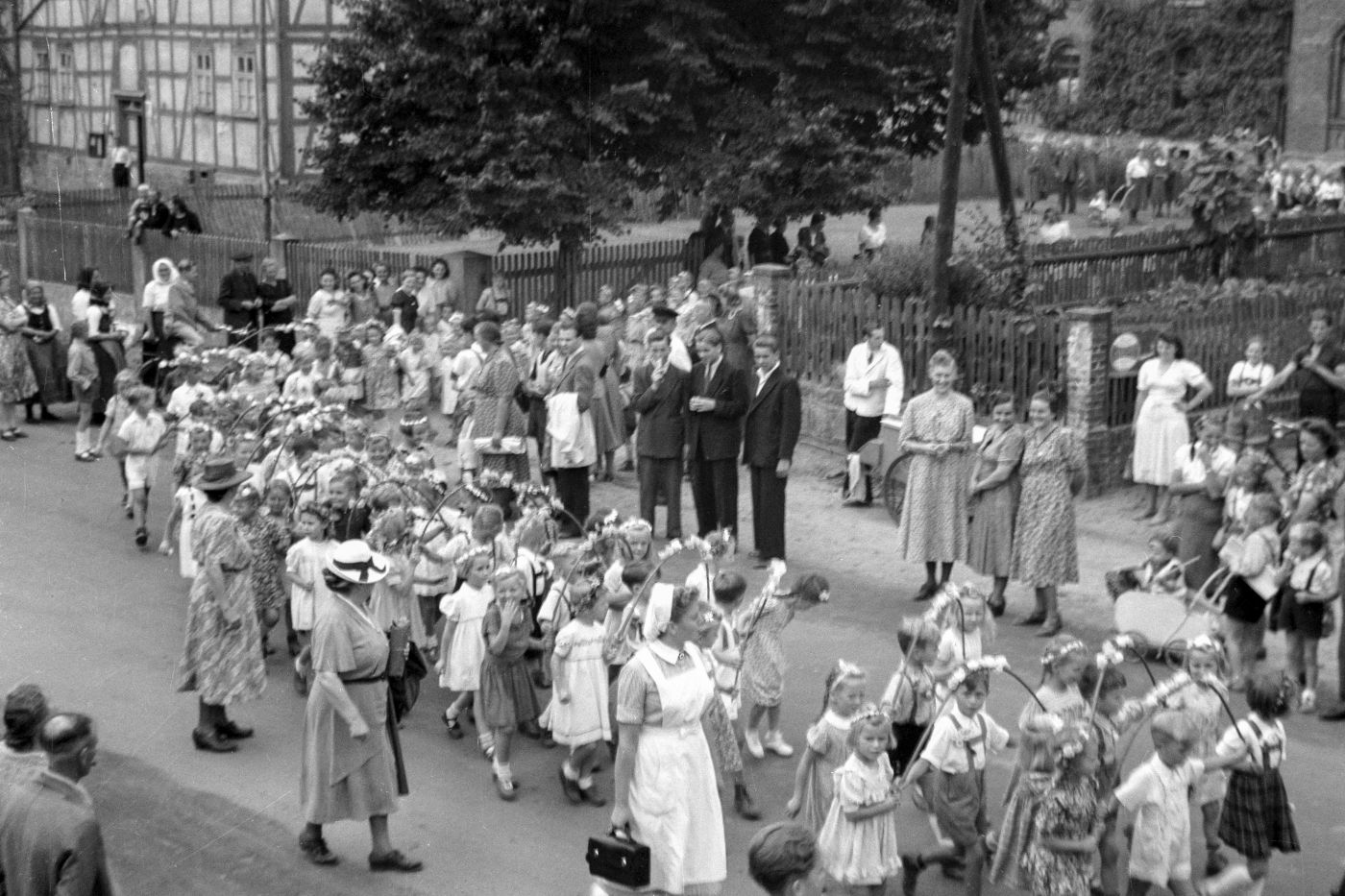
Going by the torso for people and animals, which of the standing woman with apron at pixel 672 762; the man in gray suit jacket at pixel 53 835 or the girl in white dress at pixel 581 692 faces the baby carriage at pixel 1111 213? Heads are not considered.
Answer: the man in gray suit jacket

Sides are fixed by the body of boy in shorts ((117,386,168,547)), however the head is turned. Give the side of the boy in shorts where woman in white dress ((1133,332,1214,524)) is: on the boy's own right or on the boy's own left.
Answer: on the boy's own left

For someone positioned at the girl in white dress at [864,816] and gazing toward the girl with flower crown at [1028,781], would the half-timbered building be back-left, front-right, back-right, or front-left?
back-left

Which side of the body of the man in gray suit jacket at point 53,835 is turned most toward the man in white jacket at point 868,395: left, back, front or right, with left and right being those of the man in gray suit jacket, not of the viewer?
front

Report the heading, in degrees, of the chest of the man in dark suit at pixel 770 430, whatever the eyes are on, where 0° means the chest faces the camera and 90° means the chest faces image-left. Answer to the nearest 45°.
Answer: approximately 45°

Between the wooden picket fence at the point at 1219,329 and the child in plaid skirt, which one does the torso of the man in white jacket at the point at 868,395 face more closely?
the child in plaid skirt

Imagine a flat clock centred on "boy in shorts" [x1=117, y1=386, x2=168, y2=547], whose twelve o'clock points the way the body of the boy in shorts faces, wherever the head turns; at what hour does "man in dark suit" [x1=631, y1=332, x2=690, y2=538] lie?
The man in dark suit is roughly at 10 o'clock from the boy in shorts.

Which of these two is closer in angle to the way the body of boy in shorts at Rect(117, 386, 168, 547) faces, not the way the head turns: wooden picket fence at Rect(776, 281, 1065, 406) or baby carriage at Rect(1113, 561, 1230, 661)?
the baby carriage

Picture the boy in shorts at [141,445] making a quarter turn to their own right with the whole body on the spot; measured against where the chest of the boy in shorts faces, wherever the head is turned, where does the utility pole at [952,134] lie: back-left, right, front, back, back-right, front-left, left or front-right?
back

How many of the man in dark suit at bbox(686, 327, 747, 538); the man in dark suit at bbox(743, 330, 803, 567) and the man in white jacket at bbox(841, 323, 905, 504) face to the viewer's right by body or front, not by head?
0

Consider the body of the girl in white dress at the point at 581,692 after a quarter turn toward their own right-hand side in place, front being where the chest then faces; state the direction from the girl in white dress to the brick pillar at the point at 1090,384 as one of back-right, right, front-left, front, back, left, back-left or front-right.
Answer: back

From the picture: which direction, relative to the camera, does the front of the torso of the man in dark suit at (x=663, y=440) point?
toward the camera

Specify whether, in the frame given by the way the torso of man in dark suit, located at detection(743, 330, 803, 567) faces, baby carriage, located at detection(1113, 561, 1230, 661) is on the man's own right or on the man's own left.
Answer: on the man's own left

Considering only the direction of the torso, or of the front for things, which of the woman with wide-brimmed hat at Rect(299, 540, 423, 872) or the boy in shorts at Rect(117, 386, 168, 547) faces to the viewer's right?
the woman with wide-brimmed hat
